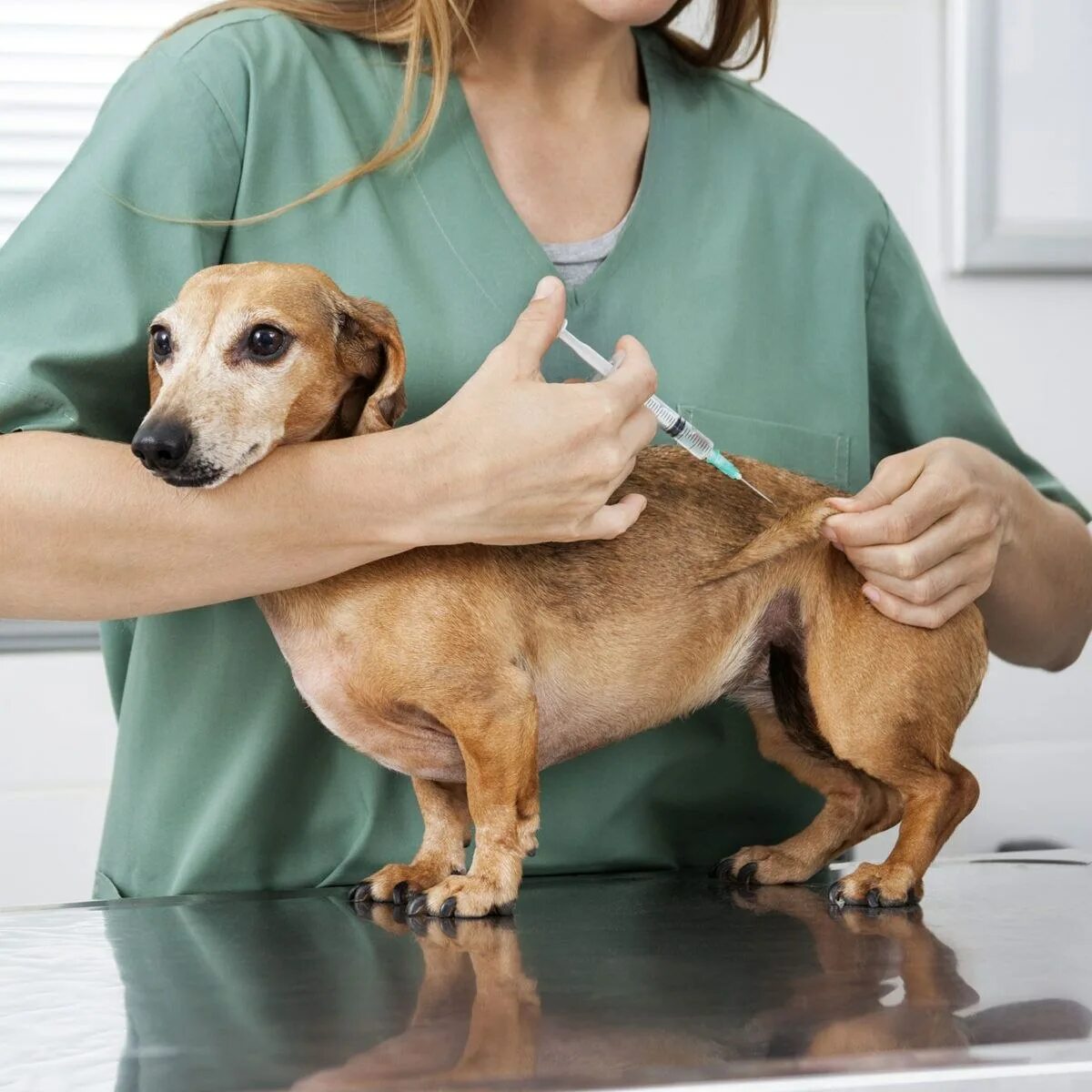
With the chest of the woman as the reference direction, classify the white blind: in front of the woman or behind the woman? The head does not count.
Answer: behind

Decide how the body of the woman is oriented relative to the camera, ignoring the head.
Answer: toward the camera
